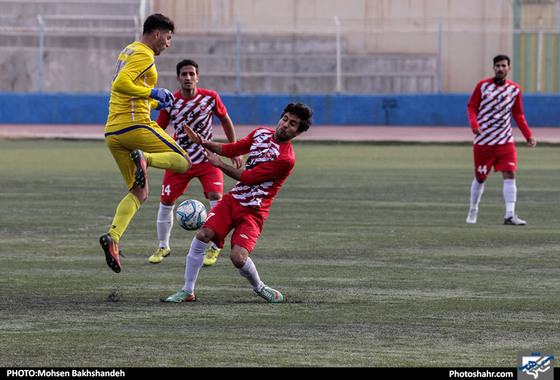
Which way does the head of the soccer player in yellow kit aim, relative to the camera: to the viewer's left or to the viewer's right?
to the viewer's right

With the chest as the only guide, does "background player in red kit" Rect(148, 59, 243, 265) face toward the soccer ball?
yes

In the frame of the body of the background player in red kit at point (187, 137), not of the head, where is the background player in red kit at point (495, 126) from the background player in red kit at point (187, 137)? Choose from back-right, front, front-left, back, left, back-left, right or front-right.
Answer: back-left

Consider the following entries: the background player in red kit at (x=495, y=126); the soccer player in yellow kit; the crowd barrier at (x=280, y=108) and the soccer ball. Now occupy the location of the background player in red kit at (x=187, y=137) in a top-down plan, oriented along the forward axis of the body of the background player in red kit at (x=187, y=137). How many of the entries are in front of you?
2

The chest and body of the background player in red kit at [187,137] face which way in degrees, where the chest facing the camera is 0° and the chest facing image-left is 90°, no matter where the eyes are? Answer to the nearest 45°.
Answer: approximately 0°

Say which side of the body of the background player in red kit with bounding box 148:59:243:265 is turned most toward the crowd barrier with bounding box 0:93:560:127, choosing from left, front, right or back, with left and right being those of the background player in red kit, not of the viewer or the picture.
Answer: back

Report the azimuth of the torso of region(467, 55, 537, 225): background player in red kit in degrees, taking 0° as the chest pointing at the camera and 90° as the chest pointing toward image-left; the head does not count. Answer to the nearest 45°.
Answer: approximately 0°

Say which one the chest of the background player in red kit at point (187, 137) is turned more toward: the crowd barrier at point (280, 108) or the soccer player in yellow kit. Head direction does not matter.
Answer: the soccer player in yellow kit

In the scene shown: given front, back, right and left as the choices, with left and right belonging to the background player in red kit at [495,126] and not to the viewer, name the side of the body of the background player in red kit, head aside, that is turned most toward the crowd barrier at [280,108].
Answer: back
